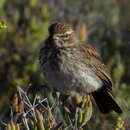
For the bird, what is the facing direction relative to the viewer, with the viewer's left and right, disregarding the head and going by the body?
facing the viewer and to the left of the viewer
